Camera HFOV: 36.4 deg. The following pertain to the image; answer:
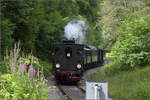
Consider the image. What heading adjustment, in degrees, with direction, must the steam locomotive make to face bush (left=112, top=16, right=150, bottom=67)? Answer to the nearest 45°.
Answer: approximately 90° to its left

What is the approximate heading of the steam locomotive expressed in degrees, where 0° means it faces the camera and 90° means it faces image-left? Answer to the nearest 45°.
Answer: approximately 0°

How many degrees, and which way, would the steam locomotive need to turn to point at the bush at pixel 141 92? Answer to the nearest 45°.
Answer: approximately 45° to its left

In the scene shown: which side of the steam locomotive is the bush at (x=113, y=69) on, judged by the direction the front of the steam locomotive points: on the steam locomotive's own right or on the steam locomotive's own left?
on the steam locomotive's own left
